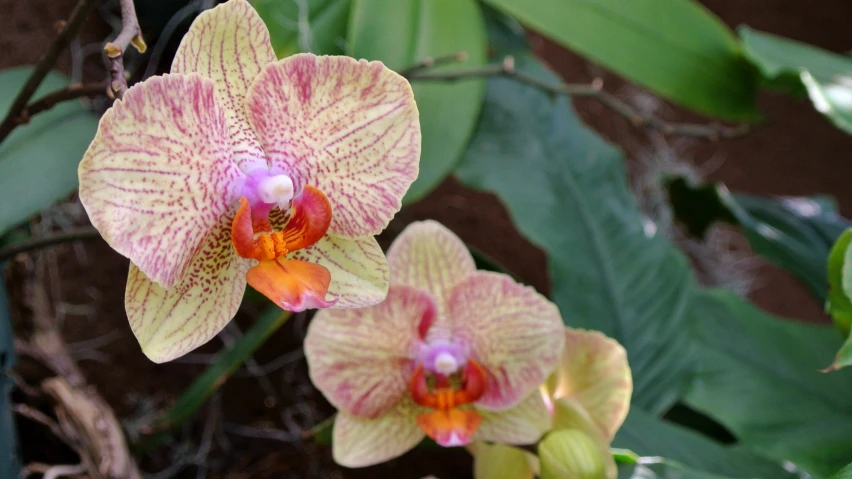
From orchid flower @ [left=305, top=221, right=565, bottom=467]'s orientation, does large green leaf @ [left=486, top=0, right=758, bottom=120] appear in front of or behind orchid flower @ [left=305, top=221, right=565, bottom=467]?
behind

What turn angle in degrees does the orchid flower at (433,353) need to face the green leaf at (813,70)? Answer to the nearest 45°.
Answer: approximately 135° to its left

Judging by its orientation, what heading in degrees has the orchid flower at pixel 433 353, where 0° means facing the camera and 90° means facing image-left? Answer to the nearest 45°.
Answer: approximately 0°

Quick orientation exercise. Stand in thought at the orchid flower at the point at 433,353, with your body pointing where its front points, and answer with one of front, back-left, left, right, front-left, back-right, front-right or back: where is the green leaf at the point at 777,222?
back-left
